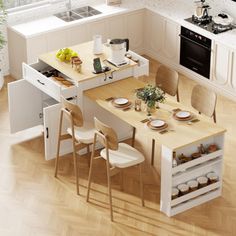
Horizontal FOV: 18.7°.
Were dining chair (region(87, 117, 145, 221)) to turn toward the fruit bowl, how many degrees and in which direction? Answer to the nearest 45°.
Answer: approximately 45° to its left

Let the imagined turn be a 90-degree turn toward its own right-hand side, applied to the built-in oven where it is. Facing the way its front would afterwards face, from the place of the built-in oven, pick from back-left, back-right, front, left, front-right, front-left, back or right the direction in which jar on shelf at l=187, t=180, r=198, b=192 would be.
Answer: back-left

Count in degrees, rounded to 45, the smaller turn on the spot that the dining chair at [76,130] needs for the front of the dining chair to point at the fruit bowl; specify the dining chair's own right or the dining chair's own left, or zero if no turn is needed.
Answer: approximately 45° to the dining chair's own left

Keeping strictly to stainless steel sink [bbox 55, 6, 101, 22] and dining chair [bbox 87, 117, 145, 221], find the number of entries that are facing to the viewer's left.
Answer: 0

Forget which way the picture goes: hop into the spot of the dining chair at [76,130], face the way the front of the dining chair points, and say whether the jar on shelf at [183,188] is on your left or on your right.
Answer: on your right

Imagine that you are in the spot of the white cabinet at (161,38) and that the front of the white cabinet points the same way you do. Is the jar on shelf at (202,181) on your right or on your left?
on your left

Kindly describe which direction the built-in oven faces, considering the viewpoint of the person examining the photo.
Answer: facing the viewer and to the left of the viewer

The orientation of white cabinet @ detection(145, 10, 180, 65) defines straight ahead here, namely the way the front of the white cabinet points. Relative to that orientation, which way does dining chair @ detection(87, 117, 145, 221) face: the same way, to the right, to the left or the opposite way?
the opposite way

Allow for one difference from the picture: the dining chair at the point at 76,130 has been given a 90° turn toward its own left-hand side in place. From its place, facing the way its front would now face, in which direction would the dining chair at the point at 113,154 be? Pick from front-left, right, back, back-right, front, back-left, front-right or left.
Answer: back

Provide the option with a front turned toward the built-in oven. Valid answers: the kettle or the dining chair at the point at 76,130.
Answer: the dining chair

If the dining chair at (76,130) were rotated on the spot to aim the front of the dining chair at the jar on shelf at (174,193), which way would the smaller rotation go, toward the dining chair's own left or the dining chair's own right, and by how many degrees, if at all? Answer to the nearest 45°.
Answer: approximately 90° to the dining chair's own right

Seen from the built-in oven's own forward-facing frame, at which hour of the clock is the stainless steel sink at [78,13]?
The stainless steel sink is roughly at 2 o'clock from the built-in oven.

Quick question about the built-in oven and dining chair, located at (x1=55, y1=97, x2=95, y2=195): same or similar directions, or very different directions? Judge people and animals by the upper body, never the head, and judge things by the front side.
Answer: very different directions

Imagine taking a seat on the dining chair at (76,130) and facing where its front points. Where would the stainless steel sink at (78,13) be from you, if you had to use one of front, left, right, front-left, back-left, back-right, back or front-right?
front-left

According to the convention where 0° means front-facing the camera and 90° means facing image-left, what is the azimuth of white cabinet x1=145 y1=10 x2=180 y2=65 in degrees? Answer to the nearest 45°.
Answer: approximately 45°

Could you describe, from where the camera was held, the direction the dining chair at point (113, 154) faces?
facing away from the viewer and to the right of the viewer

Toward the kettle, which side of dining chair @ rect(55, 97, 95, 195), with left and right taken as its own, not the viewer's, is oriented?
front
